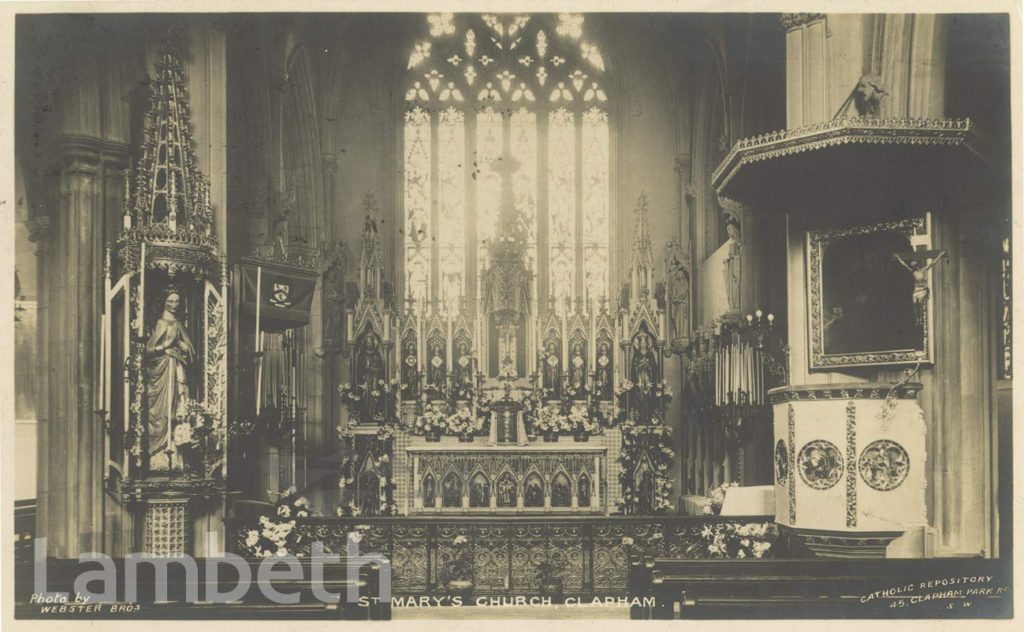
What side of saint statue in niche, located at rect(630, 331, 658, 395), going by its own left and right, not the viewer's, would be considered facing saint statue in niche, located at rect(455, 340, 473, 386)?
right

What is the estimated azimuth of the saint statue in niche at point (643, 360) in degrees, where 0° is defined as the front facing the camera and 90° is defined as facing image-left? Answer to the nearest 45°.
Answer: approximately 0°

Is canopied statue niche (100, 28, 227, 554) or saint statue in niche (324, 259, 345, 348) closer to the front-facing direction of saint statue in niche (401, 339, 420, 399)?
the canopied statue niche

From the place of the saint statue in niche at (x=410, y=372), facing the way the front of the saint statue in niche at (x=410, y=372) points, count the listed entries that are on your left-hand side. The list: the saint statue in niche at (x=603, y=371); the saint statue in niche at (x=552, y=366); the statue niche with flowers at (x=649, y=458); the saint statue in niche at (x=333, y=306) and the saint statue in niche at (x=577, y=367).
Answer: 4

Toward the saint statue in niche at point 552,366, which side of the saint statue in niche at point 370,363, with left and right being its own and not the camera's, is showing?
left

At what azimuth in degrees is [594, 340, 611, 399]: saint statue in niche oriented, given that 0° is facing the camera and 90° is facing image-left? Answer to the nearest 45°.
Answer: approximately 0°

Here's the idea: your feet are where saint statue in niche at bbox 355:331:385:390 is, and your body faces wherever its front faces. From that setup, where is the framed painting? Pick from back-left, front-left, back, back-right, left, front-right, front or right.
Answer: front-left

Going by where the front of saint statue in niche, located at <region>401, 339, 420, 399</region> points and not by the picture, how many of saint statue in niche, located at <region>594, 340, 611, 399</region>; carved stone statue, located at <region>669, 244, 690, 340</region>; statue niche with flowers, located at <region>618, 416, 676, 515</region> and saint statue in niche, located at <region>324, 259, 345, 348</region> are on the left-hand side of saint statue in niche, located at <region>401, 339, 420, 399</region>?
3

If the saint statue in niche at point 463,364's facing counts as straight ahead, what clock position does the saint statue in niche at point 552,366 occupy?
the saint statue in niche at point 552,366 is roughly at 9 o'clock from the saint statue in niche at point 463,364.
